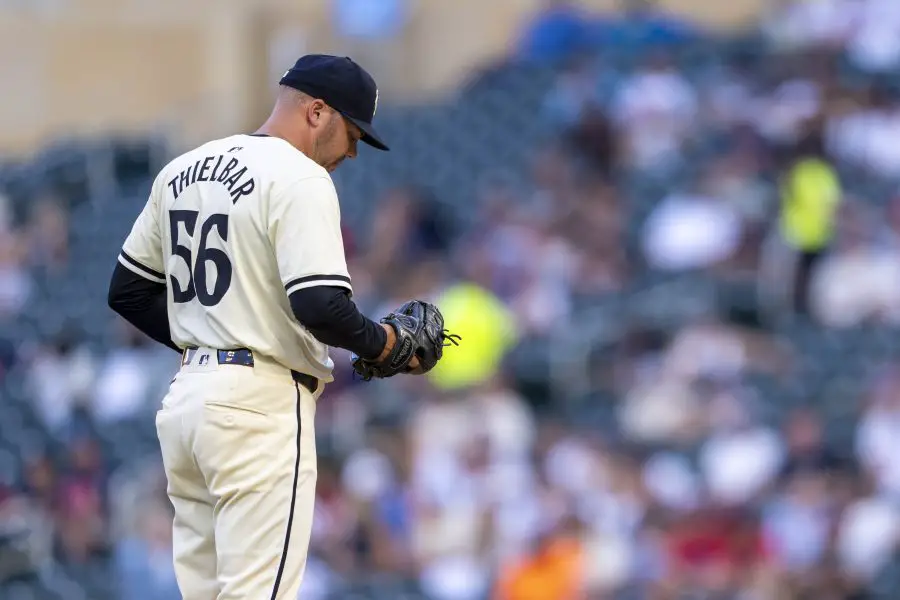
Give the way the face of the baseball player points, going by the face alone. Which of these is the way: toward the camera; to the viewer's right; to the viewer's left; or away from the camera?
to the viewer's right

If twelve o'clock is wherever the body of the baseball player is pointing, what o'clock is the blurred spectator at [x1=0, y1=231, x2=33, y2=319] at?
The blurred spectator is roughly at 10 o'clock from the baseball player.

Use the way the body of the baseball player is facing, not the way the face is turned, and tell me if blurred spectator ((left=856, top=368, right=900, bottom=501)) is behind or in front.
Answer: in front

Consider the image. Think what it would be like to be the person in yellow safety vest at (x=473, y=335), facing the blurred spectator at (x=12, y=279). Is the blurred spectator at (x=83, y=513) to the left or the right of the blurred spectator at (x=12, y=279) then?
left

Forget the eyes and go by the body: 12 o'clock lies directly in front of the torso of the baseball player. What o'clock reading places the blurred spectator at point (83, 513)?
The blurred spectator is roughly at 10 o'clock from the baseball player.

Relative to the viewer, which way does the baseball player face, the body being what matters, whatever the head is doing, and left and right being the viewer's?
facing away from the viewer and to the right of the viewer

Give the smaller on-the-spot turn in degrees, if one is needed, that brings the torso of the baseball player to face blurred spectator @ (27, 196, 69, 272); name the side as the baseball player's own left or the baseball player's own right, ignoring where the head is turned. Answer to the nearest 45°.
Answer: approximately 45° to the baseball player's own left

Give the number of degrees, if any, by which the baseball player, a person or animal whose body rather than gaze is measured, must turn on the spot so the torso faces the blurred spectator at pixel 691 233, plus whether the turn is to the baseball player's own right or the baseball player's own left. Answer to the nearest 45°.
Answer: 0° — they already face them

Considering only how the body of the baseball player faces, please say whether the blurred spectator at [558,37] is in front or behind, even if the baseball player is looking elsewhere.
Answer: in front
